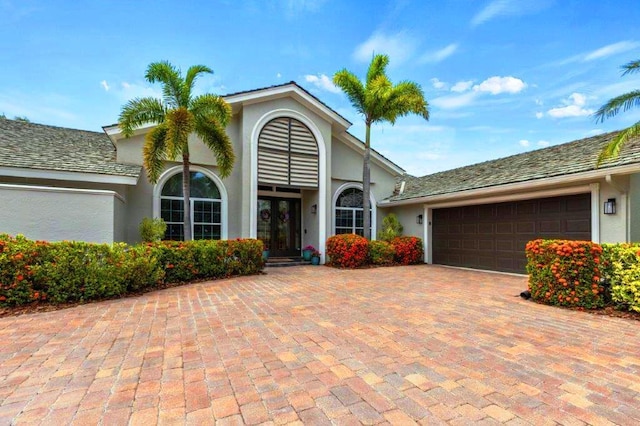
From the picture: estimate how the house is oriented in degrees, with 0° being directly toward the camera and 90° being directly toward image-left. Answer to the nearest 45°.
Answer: approximately 0°
